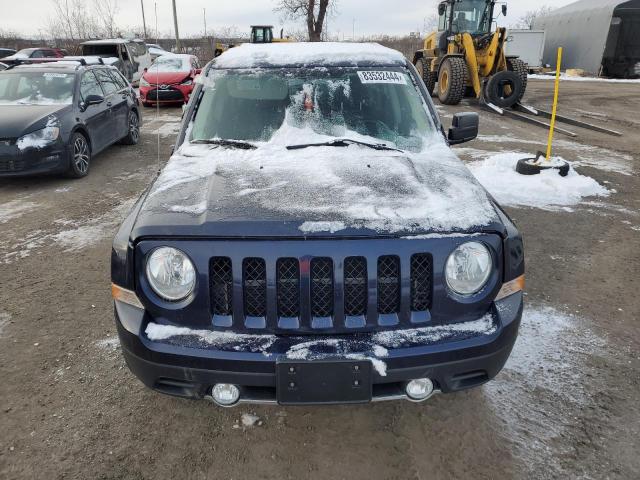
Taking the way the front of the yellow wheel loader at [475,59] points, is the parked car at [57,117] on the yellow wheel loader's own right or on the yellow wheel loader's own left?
on the yellow wheel loader's own right

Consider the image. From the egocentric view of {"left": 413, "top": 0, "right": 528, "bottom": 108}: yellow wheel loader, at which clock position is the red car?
The red car is roughly at 4 o'clock from the yellow wheel loader.

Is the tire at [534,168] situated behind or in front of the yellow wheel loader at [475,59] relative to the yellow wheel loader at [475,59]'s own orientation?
in front

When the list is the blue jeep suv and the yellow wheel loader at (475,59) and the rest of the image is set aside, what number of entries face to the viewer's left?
0

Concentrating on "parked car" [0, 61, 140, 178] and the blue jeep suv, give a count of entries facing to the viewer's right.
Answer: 0

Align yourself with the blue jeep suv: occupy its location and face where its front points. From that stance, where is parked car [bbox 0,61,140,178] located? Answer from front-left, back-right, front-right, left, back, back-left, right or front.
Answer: back-right

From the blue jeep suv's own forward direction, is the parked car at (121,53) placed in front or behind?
behind

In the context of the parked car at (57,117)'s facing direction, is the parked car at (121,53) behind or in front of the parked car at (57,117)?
behind

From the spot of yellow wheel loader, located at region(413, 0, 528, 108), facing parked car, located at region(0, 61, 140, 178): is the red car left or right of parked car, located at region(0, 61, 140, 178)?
right

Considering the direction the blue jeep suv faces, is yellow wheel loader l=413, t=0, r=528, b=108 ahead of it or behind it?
behind

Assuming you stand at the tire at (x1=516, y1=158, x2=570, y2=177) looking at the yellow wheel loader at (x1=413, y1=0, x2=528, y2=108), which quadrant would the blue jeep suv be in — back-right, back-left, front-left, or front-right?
back-left

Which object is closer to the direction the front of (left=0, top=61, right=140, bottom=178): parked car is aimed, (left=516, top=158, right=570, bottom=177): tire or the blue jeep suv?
the blue jeep suv

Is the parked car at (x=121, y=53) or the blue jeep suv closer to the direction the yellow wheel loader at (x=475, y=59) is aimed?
the blue jeep suv

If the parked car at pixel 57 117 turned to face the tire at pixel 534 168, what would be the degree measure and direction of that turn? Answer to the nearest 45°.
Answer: approximately 90° to its left
